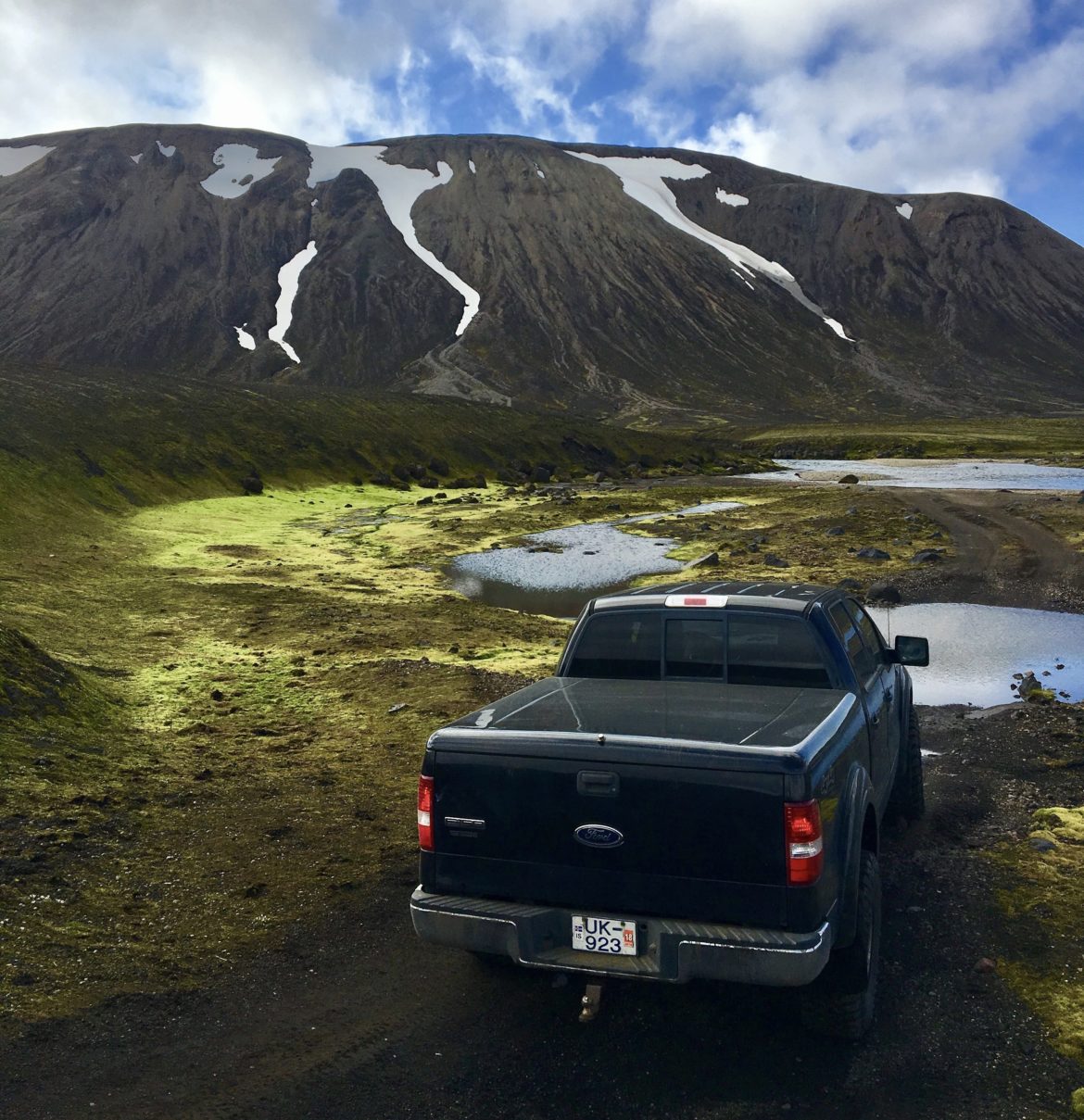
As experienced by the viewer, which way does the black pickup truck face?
facing away from the viewer and to the right of the viewer

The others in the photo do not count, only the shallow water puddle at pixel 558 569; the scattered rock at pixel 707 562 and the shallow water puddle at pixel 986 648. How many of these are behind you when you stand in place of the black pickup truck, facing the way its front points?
0

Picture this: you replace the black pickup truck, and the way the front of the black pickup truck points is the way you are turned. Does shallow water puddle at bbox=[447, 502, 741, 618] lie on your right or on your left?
on your left

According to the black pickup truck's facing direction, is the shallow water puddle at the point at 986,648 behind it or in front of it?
in front

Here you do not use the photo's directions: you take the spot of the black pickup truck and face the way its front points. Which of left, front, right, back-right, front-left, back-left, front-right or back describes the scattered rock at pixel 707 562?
front-left
